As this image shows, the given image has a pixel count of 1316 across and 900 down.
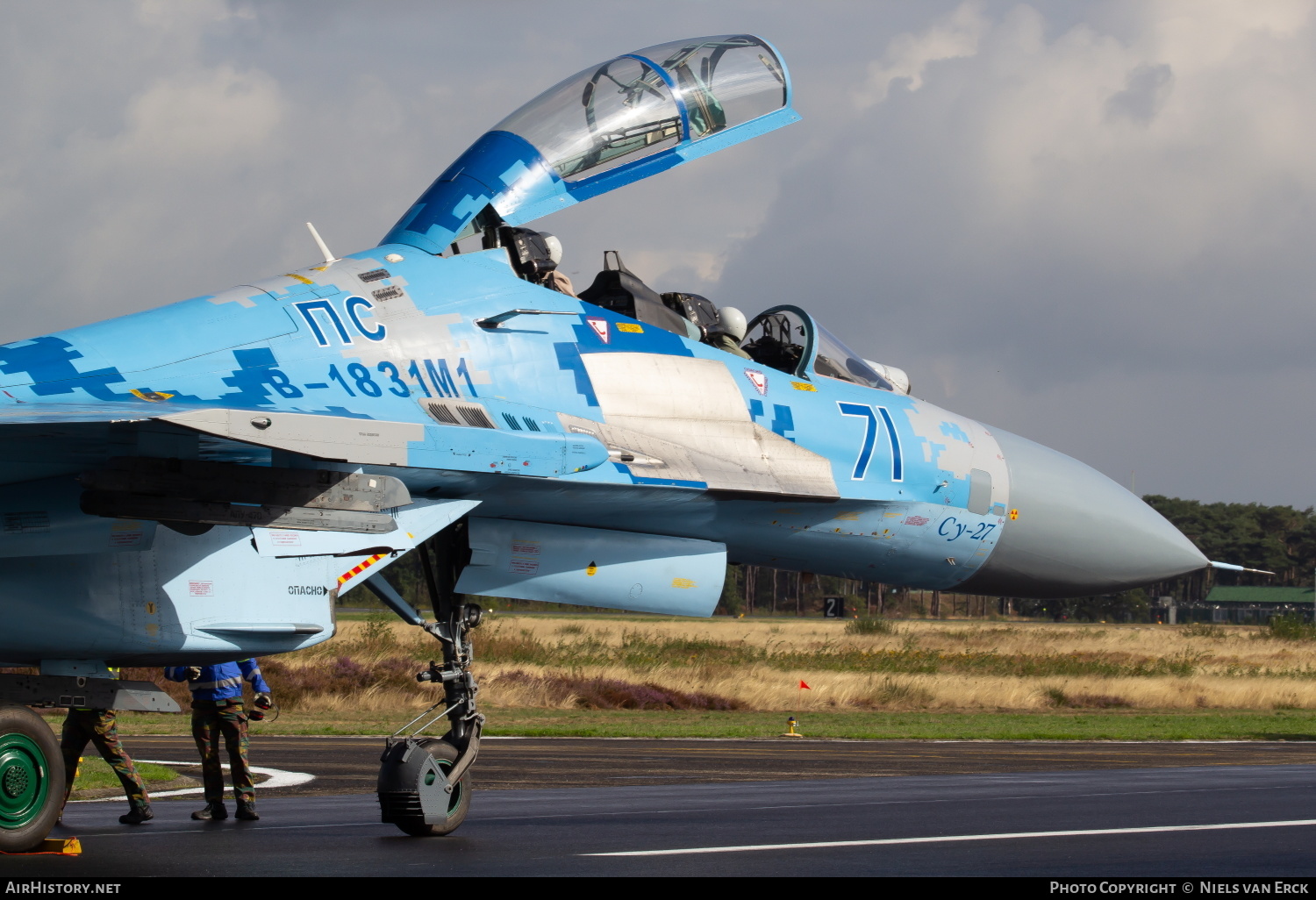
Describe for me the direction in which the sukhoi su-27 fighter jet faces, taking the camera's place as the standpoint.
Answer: facing to the right of the viewer

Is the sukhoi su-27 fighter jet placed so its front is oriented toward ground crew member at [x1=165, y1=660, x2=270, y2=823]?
no

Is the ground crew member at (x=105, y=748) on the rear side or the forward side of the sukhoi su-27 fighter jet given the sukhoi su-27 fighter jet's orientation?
on the rear side
